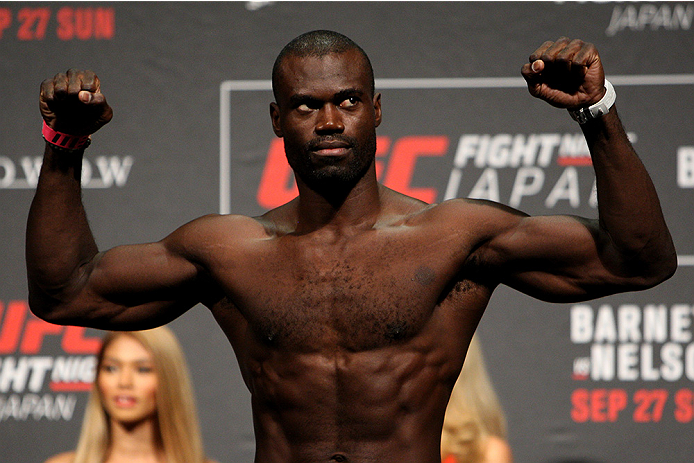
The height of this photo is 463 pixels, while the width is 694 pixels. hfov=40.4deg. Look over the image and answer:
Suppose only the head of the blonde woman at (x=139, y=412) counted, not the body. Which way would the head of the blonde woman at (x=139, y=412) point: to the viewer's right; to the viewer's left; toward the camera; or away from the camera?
toward the camera

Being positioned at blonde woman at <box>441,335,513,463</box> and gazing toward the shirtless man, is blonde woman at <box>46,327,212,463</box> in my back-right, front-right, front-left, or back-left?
front-right

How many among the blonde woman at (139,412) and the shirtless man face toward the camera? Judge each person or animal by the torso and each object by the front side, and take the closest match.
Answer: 2

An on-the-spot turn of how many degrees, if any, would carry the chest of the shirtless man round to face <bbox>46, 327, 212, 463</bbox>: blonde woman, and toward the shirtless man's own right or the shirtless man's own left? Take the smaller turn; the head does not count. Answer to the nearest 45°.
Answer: approximately 135° to the shirtless man's own right

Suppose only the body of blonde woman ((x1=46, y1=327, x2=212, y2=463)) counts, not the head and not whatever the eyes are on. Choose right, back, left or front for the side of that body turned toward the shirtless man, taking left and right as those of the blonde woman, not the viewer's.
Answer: front

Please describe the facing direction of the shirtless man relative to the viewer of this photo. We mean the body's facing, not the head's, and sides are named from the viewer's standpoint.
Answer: facing the viewer

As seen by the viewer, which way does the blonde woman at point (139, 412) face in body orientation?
toward the camera

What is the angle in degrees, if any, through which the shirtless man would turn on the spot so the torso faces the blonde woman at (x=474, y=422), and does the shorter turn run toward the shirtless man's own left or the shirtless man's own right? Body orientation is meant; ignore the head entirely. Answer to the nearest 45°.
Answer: approximately 180°

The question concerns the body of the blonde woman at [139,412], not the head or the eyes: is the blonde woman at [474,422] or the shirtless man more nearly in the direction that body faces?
the shirtless man

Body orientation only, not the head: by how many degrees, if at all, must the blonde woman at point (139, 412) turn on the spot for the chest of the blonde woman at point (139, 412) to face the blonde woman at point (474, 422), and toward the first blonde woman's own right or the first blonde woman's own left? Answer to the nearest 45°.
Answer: approximately 90° to the first blonde woman's own left

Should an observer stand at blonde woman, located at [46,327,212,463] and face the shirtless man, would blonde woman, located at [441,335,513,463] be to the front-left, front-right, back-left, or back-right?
front-left

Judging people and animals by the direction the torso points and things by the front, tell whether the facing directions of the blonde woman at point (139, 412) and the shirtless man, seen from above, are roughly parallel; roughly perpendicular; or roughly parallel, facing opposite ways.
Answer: roughly parallel

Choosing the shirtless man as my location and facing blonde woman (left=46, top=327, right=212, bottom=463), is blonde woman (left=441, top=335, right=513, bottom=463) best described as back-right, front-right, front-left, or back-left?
front-right

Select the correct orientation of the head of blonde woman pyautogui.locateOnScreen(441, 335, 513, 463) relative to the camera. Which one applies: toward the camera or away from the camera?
toward the camera
